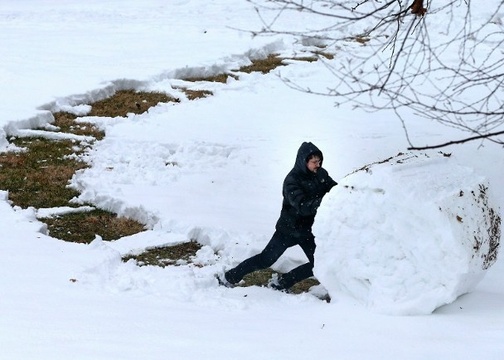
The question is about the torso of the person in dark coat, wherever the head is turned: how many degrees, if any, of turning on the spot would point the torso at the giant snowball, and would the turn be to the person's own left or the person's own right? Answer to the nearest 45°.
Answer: approximately 45° to the person's own right

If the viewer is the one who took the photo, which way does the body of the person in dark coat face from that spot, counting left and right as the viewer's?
facing to the right of the viewer

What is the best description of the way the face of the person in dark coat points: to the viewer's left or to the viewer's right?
to the viewer's right
